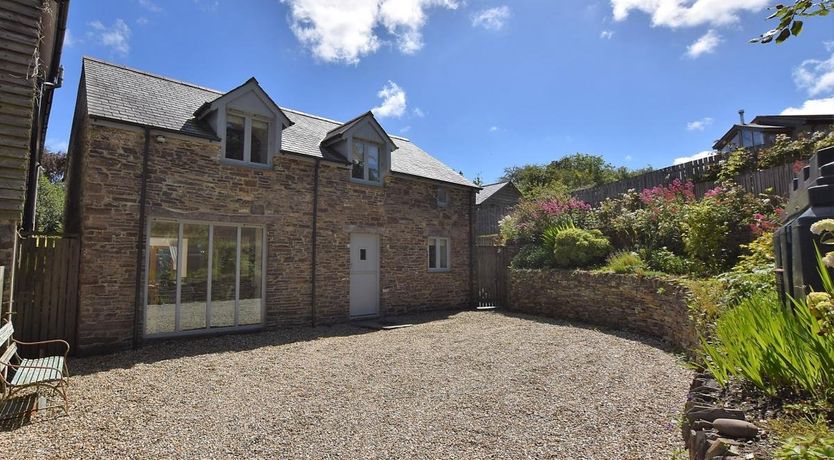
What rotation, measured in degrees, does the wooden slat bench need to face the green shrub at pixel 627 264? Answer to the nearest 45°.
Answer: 0° — it already faces it

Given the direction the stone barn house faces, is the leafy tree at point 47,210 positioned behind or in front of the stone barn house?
behind

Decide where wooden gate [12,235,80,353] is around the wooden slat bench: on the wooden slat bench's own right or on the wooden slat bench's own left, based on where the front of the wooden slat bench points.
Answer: on the wooden slat bench's own left

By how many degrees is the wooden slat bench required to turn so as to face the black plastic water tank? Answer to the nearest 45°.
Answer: approximately 45° to its right

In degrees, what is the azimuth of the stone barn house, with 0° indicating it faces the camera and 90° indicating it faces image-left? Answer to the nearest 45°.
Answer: approximately 315°

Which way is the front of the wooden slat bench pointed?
to the viewer's right

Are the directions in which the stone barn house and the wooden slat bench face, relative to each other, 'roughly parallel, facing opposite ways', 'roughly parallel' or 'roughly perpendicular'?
roughly perpendicular

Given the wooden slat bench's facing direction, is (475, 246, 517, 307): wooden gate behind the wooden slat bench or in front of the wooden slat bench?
in front

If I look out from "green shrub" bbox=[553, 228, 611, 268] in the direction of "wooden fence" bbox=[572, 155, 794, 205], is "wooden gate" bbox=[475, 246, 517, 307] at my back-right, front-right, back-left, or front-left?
back-left

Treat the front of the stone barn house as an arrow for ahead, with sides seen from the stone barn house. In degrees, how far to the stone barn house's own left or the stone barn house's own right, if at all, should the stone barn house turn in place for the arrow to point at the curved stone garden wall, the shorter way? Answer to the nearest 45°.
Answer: approximately 45° to the stone barn house's own left

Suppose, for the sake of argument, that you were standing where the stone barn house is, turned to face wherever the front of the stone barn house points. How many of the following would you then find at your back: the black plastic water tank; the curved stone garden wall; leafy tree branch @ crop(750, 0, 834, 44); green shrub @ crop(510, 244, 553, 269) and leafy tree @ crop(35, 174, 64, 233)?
1

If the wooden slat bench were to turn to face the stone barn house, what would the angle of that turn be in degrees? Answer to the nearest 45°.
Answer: approximately 45° to its left

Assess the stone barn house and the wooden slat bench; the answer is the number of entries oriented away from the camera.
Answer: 0

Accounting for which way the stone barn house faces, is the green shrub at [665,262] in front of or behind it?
in front
